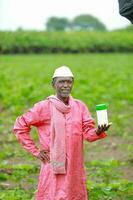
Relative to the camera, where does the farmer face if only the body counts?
toward the camera
